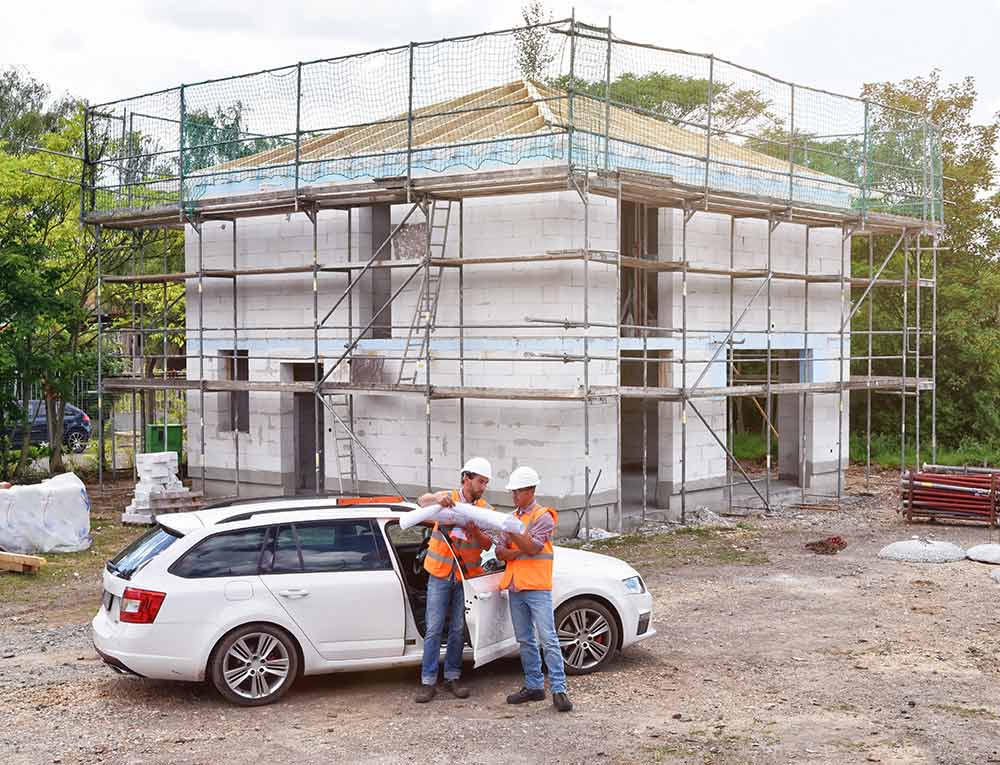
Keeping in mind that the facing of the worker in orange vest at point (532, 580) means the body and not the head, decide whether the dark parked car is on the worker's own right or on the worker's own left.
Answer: on the worker's own right

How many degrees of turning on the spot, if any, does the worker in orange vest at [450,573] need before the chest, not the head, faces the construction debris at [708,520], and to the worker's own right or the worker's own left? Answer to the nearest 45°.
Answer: approximately 135° to the worker's own left

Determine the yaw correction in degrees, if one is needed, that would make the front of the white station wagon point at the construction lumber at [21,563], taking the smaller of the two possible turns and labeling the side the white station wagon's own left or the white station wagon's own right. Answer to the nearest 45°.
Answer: approximately 135° to the white station wagon's own left

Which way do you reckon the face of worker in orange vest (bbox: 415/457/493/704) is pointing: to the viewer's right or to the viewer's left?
to the viewer's right

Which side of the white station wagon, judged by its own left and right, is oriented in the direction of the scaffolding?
left

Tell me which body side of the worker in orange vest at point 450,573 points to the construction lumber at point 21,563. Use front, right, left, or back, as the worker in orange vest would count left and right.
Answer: back

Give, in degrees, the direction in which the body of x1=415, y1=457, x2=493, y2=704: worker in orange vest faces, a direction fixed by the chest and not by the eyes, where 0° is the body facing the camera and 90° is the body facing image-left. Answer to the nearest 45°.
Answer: approximately 315°

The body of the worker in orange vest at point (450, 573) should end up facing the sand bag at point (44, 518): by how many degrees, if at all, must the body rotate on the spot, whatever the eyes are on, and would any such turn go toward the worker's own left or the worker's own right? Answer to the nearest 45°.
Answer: approximately 180°

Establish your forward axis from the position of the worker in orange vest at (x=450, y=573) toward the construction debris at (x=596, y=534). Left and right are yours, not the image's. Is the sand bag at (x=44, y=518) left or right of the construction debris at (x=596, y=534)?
left

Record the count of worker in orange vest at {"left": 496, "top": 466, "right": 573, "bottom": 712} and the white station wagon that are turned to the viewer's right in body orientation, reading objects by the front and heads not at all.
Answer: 1

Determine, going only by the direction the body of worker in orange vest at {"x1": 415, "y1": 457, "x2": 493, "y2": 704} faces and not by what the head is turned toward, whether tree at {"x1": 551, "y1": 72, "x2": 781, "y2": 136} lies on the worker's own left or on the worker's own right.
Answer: on the worker's own left

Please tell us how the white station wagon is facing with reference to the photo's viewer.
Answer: facing to the right of the viewer

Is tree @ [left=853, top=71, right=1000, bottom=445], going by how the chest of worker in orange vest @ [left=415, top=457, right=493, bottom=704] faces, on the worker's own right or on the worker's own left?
on the worker's own left

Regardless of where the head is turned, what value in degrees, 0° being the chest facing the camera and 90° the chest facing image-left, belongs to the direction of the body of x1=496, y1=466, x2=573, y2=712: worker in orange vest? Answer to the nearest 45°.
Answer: approximately 45°

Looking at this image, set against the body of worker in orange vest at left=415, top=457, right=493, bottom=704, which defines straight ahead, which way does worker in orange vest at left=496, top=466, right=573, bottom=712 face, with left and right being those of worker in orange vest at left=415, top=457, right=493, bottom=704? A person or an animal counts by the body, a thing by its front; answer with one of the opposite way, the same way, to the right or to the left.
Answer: to the right
